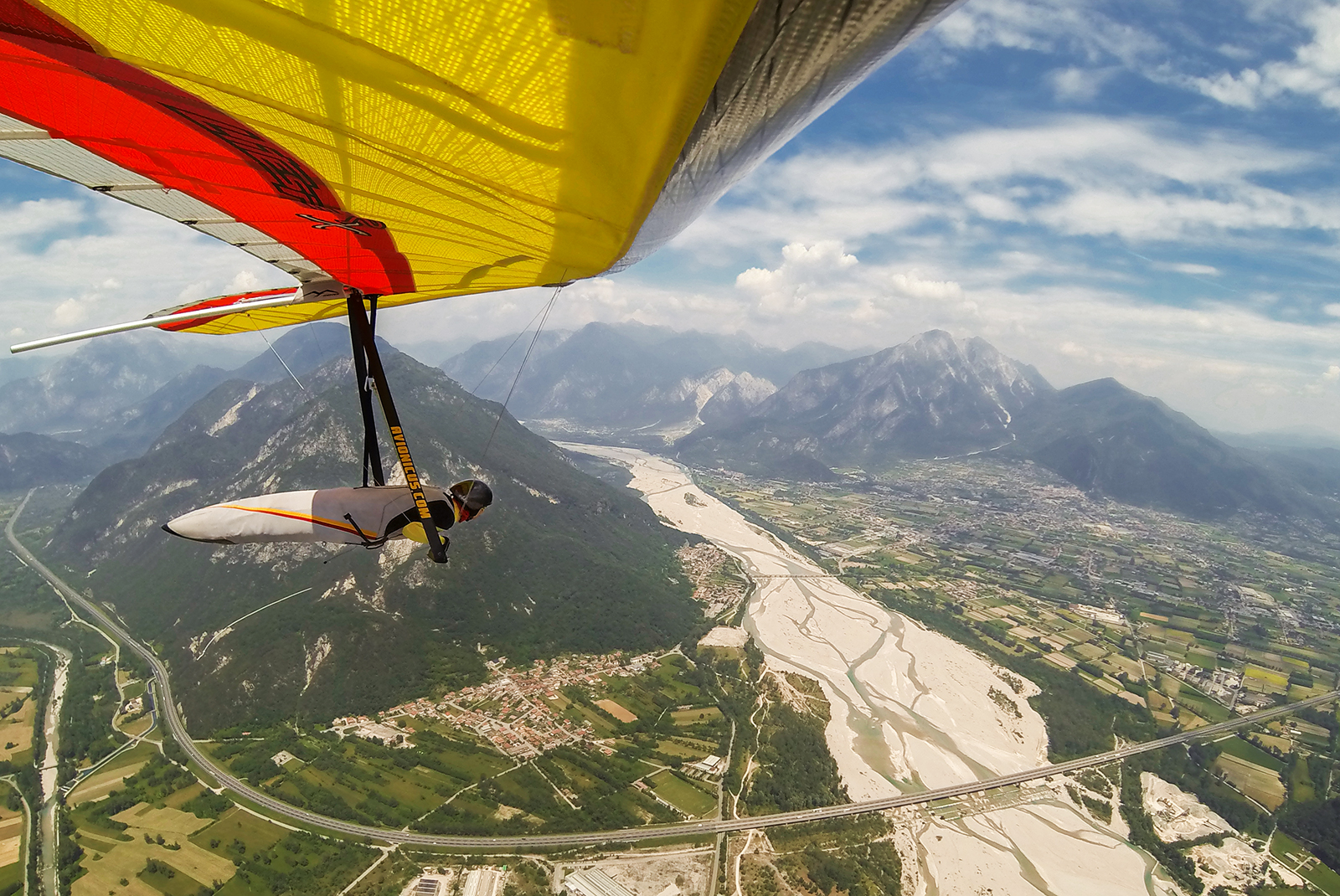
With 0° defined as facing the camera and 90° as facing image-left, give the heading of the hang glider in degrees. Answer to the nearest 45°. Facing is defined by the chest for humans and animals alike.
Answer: approximately 270°

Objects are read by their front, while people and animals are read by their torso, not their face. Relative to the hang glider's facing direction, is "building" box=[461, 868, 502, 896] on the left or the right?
on its left
